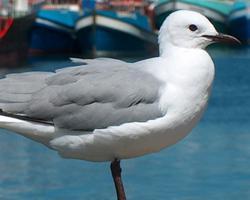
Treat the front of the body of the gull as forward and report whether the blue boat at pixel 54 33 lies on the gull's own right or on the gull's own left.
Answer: on the gull's own left

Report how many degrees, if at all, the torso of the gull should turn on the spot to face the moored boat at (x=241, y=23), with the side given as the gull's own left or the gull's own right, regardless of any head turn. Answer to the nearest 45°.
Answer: approximately 90° to the gull's own left

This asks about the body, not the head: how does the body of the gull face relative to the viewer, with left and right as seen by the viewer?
facing to the right of the viewer

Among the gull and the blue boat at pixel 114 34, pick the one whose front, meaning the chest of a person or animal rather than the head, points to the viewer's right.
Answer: the gull

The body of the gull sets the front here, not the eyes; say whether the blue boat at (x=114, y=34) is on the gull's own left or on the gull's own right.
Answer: on the gull's own left
